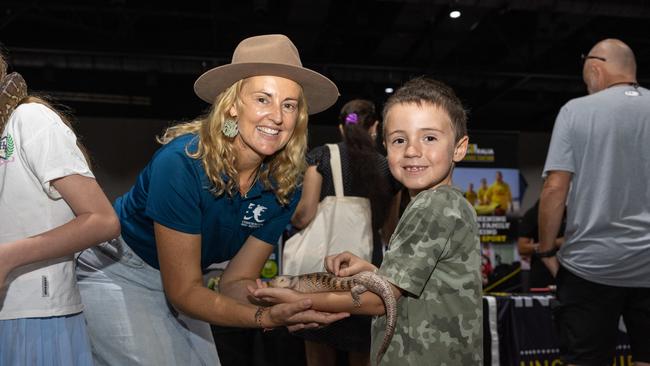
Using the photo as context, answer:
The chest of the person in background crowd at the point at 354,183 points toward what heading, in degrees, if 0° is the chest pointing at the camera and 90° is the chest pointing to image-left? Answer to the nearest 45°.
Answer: approximately 180°

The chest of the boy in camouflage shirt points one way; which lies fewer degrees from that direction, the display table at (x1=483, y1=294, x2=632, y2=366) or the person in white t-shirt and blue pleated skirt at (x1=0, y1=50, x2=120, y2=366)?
the person in white t-shirt and blue pleated skirt

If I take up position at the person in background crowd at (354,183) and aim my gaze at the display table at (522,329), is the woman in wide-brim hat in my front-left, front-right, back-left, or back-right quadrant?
back-right

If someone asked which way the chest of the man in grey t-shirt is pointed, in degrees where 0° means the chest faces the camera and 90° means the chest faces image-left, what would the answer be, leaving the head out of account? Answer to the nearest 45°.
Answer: approximately 135°

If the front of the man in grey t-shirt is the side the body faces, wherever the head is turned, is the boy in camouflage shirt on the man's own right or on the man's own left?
on the man's own left

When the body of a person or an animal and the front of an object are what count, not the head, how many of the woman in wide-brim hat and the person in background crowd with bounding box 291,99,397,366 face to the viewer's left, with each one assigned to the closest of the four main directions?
0

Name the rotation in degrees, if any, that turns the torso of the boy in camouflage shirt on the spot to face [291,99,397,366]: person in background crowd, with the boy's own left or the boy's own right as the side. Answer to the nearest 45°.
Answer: approximately 90° to the boy's own right

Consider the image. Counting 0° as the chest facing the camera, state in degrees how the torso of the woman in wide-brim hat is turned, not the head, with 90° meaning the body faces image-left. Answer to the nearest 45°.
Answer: approximately 315°
